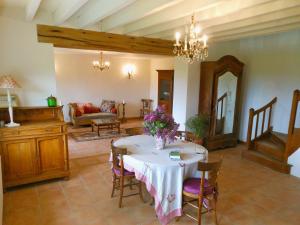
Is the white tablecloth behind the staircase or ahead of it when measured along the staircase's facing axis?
ahead

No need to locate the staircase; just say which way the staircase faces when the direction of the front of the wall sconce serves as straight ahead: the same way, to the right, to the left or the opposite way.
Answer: to the right

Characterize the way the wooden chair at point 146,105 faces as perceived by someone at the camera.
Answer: facing the viewer and to the left of the viewer

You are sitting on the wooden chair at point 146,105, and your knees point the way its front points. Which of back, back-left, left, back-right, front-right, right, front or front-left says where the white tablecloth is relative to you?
front-left

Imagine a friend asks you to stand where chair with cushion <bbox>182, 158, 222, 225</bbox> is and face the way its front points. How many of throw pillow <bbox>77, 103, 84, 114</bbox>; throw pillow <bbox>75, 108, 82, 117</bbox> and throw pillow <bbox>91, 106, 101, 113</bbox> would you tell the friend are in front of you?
3

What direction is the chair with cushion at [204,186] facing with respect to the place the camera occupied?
facing away from the viewer and to the left of the viewer

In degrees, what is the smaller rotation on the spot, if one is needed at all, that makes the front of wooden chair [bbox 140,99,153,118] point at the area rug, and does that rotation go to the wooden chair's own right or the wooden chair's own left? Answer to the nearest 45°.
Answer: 0° — it already faces it

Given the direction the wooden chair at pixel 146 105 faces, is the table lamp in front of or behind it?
in front

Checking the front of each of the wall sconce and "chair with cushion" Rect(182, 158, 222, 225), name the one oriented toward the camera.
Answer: the wall sconce

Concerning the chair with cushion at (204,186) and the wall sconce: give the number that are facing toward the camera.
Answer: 1

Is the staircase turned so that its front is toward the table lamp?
yes

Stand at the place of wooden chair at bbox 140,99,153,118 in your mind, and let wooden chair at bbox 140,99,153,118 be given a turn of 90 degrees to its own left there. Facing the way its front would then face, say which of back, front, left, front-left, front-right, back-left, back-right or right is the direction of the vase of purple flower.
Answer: front-right

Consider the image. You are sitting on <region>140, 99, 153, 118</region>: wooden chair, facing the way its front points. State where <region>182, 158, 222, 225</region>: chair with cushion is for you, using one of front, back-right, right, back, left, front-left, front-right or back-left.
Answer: front-left

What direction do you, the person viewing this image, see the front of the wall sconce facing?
facing the viewer
